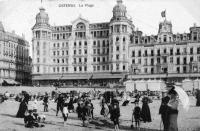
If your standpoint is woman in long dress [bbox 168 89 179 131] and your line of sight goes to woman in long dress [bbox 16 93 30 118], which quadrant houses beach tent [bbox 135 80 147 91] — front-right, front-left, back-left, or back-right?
front-right

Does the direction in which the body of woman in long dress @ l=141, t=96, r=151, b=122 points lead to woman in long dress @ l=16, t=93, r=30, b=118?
no

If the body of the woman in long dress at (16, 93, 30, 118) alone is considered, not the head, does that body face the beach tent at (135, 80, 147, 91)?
no

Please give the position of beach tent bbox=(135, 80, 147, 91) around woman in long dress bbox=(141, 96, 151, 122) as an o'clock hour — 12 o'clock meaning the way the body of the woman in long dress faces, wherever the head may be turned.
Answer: The beach tent is roughly at 12 o'clock from the woman in long dress.

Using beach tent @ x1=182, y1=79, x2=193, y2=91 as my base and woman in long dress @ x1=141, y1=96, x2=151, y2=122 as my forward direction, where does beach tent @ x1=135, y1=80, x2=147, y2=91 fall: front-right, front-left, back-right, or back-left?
front-right

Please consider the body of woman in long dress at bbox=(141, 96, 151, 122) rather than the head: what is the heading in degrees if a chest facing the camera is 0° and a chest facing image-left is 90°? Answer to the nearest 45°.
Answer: approximately 180°

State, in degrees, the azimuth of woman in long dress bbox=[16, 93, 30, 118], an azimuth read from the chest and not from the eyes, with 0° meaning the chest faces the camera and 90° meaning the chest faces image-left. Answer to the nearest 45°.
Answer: approximately 270°

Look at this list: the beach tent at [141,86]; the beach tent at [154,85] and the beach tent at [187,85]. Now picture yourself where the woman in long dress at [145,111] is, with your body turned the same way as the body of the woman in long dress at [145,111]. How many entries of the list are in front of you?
3

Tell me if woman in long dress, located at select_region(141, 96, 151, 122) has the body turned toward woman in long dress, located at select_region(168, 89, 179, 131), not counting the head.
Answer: no
